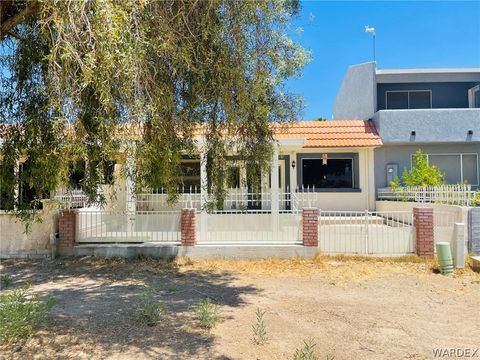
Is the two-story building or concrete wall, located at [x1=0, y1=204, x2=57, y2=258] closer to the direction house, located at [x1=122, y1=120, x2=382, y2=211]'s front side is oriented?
the concrete wall

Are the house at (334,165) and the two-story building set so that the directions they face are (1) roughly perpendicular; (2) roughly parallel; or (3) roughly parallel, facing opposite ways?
roughly parallel

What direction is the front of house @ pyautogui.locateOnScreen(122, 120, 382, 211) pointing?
toward the camera

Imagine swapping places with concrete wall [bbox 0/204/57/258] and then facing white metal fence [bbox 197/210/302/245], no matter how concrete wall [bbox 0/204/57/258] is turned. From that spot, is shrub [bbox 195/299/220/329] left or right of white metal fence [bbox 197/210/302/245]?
right

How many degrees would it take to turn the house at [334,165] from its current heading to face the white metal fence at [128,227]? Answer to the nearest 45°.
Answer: approximately 45° to its right

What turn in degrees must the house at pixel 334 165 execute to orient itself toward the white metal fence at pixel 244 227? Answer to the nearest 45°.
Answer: approximately 45° to its right

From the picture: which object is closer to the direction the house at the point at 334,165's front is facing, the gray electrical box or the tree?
the tree

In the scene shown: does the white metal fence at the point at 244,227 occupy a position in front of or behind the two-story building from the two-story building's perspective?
in front

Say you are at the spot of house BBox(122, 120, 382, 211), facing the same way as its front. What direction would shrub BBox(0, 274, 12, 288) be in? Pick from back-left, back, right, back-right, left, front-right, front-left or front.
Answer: front-right

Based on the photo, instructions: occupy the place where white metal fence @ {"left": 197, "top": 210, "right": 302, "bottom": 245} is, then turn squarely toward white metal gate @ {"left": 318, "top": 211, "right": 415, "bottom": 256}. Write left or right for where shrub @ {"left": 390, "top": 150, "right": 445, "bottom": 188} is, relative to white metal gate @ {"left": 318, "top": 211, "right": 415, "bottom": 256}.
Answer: left

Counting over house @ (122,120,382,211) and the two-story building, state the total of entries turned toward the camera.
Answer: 2

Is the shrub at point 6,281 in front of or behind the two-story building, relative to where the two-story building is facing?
in front

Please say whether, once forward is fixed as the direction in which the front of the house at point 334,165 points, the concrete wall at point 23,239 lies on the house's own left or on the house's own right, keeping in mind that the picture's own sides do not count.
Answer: on the house's own right

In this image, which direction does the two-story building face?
toward the camera
